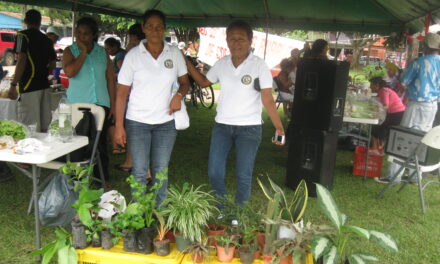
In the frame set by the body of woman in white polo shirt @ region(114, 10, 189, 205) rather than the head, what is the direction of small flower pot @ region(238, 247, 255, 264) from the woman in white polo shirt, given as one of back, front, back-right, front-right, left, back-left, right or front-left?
front-left

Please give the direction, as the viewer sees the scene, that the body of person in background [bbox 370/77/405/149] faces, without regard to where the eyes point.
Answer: to the viewer's left

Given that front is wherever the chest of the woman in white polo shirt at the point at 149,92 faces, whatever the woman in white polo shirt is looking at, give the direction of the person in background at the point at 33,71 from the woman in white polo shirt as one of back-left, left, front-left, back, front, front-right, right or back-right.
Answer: back-right

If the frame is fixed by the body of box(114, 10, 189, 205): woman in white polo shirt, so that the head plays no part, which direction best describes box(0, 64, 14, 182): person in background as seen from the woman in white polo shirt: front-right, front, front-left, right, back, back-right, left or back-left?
back-right

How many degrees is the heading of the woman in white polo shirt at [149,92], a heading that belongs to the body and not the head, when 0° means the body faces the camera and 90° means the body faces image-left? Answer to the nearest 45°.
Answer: approximately 0°

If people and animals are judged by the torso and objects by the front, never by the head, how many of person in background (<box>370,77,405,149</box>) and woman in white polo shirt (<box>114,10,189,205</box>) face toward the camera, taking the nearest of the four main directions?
1

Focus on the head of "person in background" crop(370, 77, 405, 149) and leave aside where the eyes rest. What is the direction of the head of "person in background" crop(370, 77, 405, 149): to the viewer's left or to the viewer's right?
to the viewer's left

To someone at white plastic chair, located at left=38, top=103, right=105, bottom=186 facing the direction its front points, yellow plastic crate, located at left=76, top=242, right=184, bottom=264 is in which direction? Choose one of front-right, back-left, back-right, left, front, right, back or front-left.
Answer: front-left
